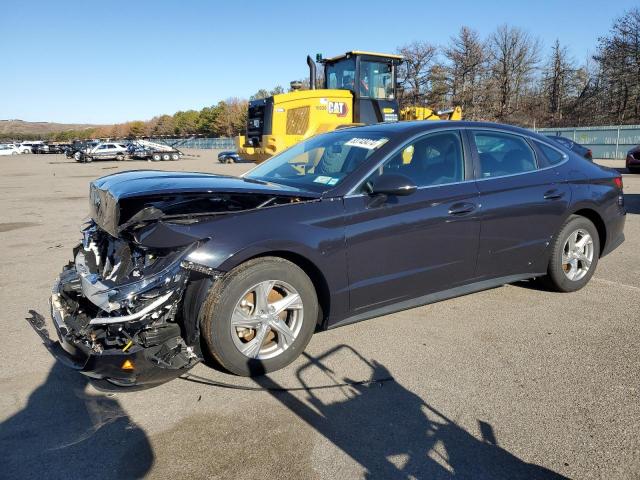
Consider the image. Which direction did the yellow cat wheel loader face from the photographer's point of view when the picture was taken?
facing away from the viewer and to the right of the viewer

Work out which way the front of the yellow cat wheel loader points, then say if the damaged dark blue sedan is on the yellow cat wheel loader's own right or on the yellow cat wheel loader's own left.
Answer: on the yellow cat wheel loader's own right

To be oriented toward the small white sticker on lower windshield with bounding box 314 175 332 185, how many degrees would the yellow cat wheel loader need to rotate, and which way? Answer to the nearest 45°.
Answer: approximately 135° to its right

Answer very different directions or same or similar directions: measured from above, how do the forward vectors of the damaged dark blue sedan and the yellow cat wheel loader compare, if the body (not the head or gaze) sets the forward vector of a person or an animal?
very different directions

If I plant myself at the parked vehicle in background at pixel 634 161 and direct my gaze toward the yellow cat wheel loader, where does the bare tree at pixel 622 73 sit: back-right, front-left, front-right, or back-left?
back-right

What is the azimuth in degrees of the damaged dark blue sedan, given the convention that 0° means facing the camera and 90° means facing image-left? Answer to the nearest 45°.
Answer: approximately 45°

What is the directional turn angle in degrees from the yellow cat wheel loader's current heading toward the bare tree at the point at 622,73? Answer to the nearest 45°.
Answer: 0° — it already faces it

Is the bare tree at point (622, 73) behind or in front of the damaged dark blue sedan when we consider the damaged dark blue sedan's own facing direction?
behind
